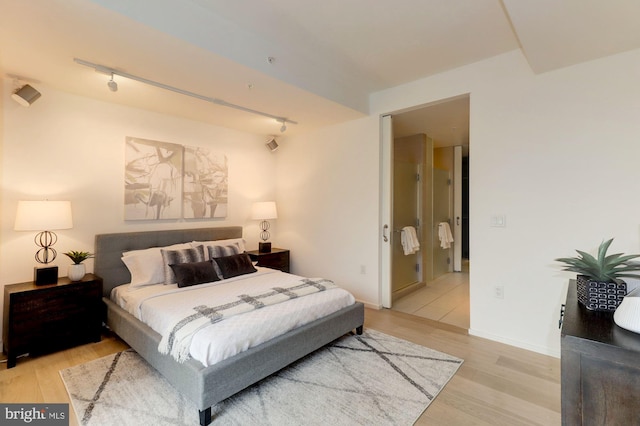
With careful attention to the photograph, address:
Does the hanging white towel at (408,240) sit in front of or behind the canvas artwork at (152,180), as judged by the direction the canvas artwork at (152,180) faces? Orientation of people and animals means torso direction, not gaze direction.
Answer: in front

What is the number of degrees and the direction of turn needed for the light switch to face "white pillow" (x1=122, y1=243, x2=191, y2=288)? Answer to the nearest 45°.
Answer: approximately 45° to its right

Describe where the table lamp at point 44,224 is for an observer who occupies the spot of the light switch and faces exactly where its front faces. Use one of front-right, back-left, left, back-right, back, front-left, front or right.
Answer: front-right

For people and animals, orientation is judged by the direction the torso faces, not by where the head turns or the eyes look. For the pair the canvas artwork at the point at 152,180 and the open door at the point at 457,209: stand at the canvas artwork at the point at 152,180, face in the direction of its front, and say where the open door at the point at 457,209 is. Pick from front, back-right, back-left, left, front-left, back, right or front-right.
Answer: front-left

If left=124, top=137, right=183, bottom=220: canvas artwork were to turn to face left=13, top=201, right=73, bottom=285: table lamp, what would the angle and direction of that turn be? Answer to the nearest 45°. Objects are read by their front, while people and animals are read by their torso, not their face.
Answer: approximately 90° to its right

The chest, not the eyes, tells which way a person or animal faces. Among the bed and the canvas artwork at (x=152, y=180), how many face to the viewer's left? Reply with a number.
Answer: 0

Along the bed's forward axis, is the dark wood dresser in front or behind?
in front
